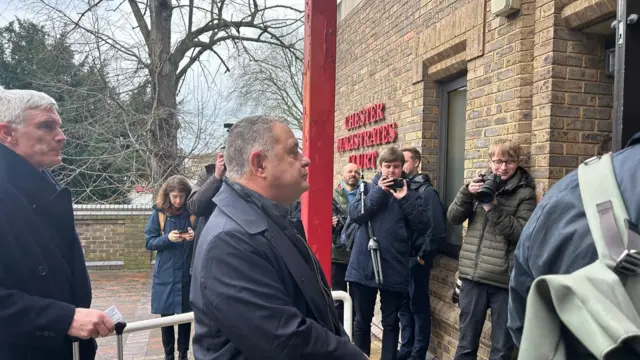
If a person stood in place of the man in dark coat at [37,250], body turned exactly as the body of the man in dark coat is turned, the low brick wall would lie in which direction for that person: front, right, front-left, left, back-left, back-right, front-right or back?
left

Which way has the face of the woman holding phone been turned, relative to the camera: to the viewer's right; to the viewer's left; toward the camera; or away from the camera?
toward the camera

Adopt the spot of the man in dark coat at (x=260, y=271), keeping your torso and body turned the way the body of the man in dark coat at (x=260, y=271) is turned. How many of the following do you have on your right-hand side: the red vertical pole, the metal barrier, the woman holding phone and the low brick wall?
0

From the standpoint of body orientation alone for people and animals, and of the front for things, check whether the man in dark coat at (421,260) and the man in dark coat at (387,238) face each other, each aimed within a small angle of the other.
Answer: no

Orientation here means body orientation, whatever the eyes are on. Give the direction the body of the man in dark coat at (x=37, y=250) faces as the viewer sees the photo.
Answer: to the viewer's right

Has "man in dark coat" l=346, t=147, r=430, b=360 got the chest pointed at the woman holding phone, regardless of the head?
no

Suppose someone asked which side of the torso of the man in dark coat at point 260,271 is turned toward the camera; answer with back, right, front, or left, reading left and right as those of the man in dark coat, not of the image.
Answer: right

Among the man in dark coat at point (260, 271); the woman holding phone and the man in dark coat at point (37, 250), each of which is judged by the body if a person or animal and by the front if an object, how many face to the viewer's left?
0

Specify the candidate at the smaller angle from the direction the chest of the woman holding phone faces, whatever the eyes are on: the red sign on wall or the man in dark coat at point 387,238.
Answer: the man in dark coat

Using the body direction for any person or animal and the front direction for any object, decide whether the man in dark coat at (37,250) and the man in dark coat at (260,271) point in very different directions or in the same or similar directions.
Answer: same or similar directions

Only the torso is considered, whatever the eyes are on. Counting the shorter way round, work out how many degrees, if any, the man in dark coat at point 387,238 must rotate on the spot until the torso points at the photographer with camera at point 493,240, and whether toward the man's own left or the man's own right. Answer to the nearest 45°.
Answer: approximately 45° to the man's own left

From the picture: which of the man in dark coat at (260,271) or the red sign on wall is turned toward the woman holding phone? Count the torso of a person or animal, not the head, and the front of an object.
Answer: the red sign on wall

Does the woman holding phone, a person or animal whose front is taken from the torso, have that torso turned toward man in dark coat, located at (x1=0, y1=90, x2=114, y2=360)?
yes

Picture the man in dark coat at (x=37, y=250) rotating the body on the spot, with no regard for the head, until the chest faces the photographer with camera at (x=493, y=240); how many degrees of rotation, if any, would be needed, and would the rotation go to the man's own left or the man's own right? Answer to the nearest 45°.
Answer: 0° — they already face them

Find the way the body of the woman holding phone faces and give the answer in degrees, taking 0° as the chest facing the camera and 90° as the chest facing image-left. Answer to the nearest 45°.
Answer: approximately 315°

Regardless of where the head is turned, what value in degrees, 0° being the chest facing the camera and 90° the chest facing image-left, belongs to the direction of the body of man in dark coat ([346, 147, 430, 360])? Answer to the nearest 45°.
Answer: approximately 0°

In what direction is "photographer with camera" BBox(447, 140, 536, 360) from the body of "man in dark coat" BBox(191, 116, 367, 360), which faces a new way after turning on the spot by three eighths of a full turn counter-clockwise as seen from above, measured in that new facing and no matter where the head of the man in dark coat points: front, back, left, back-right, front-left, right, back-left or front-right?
right

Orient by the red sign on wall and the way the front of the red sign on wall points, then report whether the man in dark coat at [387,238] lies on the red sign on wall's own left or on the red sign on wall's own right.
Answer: on the red sign on wall's own left
